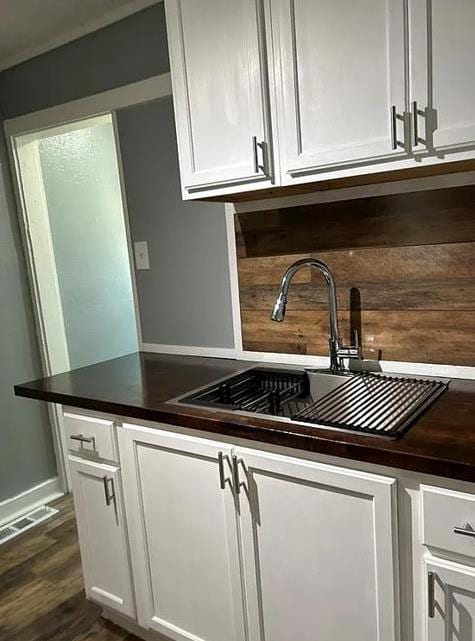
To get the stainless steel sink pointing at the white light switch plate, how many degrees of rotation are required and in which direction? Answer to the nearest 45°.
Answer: approximately 90° to its right

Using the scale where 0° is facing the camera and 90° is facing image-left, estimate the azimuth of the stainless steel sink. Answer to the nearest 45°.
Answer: approximately 45°

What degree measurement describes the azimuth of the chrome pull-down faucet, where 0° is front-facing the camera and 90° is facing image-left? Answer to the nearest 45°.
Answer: approximately 45°
